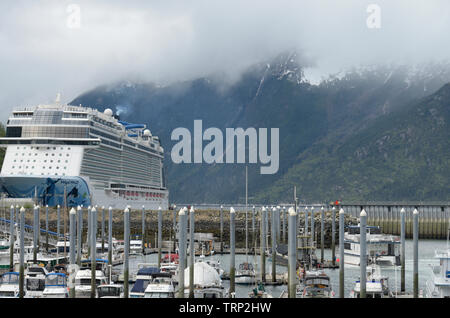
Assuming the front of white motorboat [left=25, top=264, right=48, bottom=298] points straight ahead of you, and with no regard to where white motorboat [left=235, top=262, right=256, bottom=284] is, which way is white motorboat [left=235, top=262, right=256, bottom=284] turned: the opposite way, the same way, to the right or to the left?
the same way

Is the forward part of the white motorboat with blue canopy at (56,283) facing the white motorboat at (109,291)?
no

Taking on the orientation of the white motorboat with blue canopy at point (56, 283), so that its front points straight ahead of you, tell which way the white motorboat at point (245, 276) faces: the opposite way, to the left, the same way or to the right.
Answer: the same way

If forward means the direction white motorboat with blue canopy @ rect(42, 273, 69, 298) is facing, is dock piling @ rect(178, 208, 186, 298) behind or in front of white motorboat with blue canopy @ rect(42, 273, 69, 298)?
behind

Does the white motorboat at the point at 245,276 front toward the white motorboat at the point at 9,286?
no

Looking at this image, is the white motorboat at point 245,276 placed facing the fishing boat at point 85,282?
no
